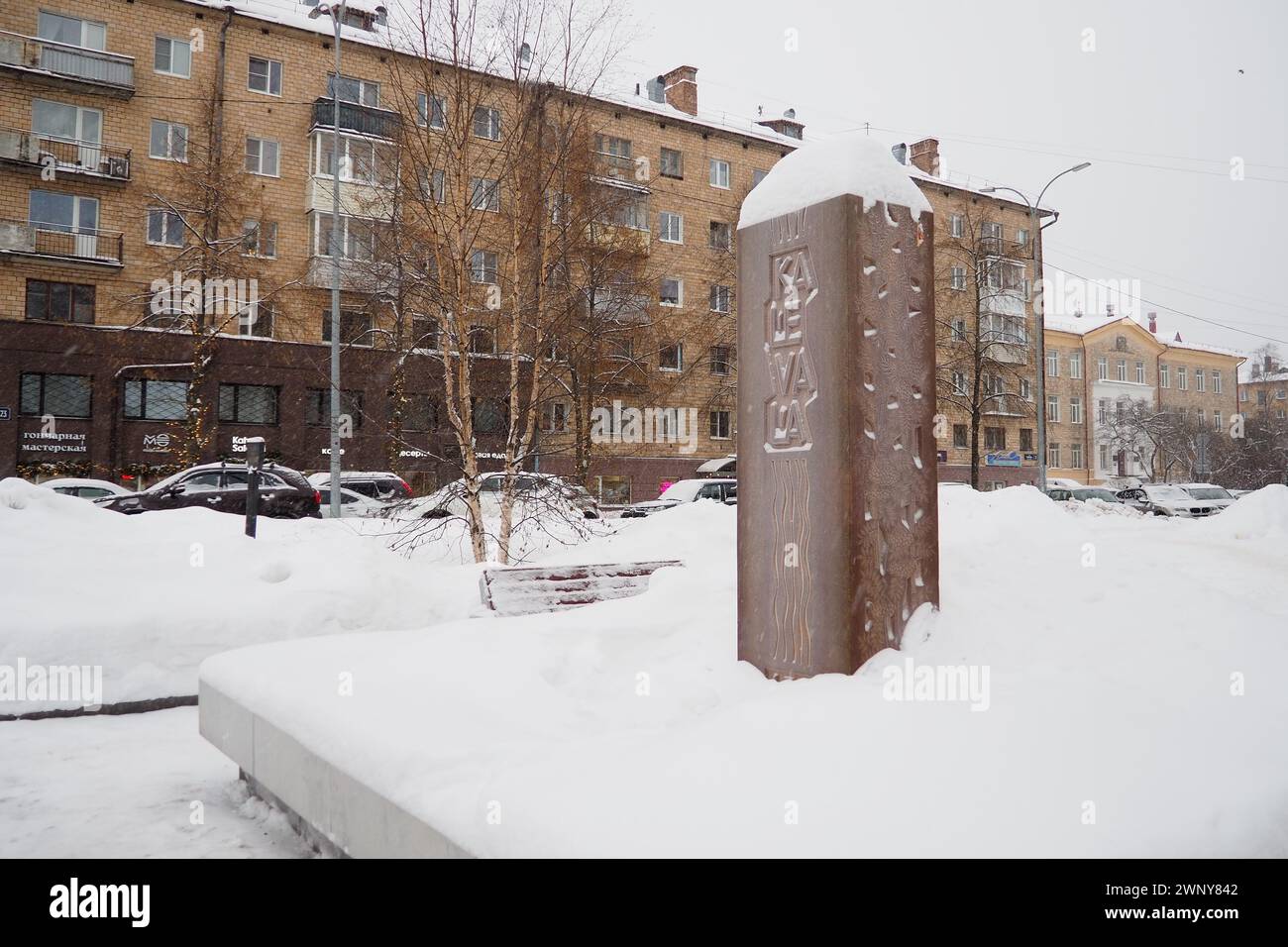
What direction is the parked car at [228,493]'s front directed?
to the viewer's left

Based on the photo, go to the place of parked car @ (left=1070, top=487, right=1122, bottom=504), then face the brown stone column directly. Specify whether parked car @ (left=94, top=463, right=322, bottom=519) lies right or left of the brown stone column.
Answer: right

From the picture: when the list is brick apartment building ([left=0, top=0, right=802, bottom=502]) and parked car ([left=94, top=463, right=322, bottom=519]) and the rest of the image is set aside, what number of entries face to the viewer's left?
1

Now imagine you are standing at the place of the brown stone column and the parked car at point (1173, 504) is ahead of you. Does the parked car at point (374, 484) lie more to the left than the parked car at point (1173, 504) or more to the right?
left

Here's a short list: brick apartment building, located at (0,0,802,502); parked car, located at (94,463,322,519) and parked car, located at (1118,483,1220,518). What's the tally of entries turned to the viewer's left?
1

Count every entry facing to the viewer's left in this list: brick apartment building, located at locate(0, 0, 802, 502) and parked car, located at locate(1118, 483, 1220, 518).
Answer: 0

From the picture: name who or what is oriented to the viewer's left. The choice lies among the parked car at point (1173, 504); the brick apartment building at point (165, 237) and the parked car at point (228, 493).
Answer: the parked car at point (228, 493)

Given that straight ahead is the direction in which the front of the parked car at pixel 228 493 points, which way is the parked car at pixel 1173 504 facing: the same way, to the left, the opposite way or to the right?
to the left

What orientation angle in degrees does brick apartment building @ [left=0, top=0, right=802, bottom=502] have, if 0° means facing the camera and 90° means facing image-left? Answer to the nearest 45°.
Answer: approximately 315°
